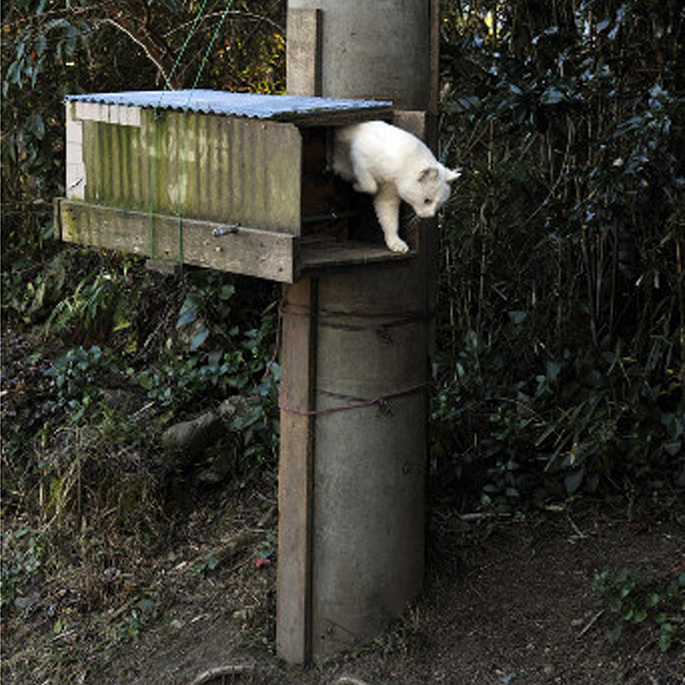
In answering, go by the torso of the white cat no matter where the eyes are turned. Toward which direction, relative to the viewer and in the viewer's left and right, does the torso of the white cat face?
facing the viewer and to the right of the viewer

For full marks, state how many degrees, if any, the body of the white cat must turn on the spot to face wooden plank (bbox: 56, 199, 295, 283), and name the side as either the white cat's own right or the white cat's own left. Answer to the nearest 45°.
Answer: approximately 135° to the white cat's own right

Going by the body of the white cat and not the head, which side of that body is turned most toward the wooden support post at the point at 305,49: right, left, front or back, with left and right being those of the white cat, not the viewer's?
back
